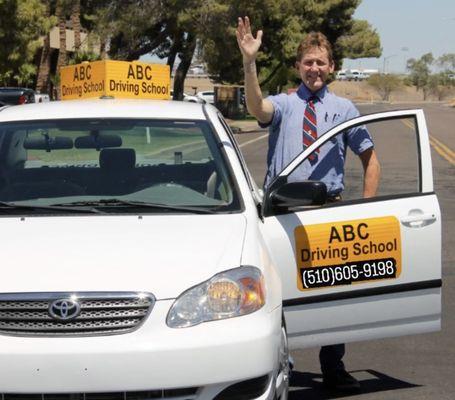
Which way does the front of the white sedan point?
toward the camera

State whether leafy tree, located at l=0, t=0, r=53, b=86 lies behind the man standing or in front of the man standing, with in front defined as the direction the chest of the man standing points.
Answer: behind

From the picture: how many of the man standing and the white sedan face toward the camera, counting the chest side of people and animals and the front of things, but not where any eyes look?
2

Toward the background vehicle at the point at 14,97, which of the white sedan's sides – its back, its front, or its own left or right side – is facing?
back

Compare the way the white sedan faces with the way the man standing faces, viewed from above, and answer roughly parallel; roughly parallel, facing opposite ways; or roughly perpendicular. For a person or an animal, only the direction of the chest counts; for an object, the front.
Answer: roughly parallel

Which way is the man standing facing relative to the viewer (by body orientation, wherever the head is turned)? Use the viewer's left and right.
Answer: facing the viewer

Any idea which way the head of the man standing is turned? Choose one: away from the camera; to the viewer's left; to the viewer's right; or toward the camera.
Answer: toward the camera

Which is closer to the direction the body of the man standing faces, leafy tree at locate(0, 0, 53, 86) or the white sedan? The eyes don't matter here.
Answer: the white sedan

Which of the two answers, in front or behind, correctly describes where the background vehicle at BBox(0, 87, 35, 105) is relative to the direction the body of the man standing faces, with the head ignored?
behind

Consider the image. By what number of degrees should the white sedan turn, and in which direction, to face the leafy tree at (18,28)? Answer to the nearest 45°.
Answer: approximately 180°
